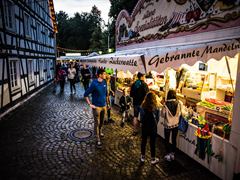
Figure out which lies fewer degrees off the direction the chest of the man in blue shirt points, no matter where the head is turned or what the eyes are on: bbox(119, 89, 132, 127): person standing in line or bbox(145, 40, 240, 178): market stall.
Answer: the market stall

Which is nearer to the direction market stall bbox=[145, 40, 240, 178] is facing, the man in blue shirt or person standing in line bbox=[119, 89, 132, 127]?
the man in blue shirt

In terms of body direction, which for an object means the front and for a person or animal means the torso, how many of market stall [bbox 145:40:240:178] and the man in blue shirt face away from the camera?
0

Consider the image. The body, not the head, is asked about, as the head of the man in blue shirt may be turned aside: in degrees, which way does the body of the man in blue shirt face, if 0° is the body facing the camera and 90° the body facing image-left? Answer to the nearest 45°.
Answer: approximately 315°

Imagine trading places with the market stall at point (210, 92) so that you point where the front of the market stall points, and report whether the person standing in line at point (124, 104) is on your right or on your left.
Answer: on your right

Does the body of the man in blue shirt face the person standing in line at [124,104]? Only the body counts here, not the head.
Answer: no

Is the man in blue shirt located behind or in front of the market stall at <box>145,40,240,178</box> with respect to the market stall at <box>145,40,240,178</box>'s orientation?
in front

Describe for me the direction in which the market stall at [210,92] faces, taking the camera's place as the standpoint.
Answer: facing the viewer and to the left of the viewer
